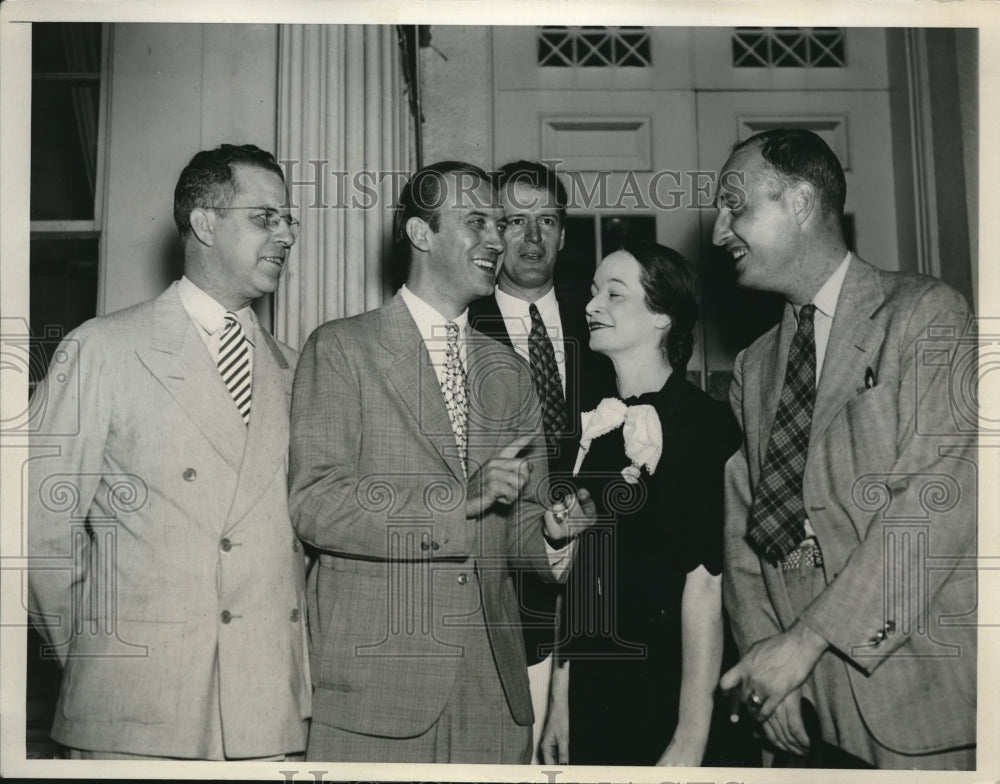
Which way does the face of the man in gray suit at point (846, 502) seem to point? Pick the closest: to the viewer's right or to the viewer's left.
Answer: to the viewer's left

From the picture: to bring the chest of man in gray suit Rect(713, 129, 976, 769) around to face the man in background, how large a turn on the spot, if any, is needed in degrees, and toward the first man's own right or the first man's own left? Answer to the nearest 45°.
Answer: approximately 45° to the first man's own right

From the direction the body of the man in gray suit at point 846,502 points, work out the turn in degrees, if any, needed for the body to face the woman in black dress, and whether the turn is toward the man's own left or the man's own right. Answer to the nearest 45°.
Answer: approximately 45° to the man's own right

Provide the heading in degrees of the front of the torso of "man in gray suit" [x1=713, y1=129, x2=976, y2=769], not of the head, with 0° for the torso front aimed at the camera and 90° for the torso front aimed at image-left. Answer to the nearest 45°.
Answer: approximately 45°

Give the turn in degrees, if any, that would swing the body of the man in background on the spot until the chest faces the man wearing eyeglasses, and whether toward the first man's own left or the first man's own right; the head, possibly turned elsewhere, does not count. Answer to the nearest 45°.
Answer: approximately 90° to the first man's own right

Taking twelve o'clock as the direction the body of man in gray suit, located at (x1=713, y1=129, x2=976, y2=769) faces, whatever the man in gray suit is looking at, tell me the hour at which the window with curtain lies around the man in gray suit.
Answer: The window with curtain is roughly at 1 o'clock from the man in gray suit.

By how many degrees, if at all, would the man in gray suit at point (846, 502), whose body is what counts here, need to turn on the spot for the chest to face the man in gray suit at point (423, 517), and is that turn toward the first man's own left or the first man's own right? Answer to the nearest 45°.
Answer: approximately 45° to the first man's own right
